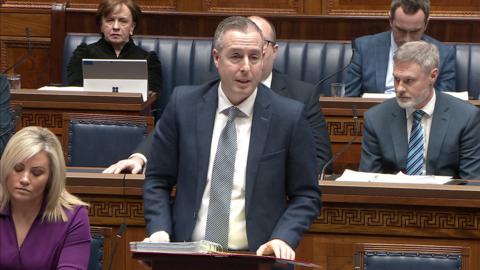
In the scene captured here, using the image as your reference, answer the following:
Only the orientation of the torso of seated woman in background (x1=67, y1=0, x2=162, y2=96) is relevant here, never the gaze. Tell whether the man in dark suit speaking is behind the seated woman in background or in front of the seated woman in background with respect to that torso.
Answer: in front

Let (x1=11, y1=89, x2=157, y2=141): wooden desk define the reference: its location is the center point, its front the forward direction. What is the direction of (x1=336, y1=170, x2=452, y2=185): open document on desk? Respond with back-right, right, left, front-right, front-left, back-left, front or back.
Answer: front-left

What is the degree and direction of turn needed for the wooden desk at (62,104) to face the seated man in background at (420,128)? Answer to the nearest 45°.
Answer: approximately 45° to its left

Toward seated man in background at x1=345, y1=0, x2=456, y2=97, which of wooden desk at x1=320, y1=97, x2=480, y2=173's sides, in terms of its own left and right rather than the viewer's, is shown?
front

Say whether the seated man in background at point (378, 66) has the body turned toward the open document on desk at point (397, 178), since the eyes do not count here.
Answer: yes

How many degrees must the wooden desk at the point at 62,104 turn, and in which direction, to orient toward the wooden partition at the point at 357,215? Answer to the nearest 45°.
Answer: approximately 45° to its left
